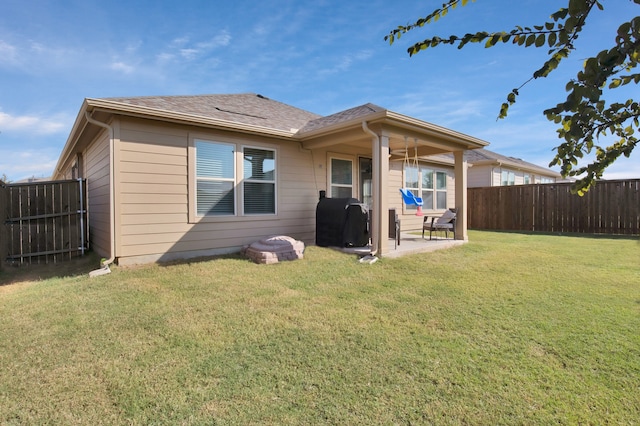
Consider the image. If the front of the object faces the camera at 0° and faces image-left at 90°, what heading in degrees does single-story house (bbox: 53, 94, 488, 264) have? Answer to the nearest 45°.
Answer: approximately 135°

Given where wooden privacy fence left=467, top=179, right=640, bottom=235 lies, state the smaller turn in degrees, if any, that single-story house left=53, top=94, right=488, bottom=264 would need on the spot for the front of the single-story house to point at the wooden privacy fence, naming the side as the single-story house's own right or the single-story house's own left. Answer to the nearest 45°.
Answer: approximately 135° to the single-story house's own right

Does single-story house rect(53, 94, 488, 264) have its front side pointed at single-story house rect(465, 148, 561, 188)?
no

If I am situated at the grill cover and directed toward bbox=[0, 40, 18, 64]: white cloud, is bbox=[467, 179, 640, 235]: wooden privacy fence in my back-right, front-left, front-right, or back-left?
back-right

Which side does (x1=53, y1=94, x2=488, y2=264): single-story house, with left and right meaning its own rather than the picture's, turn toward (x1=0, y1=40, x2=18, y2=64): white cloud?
front

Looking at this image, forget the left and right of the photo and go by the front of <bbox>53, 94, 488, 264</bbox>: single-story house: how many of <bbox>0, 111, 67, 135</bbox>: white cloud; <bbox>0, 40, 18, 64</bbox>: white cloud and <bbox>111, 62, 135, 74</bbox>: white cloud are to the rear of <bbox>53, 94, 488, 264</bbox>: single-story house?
0

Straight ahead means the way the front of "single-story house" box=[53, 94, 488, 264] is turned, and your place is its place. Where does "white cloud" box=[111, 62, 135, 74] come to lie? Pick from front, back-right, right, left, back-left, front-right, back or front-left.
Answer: front
